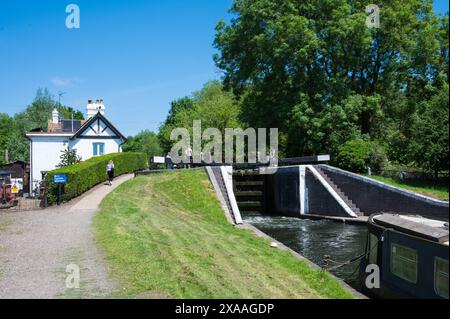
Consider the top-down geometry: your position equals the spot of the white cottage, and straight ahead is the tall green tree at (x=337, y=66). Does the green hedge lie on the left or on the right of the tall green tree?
right

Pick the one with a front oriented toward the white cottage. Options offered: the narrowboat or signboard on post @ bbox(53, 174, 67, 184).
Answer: the narrowboat

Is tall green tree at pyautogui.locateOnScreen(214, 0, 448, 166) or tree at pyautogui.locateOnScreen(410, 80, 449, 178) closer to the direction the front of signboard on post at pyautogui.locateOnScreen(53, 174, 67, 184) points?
the tree

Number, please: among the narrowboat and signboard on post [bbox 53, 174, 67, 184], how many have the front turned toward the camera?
1

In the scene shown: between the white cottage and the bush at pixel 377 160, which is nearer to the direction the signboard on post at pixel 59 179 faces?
the bush

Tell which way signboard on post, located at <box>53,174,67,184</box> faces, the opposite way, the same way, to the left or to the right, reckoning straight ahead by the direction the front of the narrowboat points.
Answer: the opposite way

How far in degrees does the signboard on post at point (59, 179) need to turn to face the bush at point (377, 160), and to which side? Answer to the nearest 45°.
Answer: approximately 90° to its left

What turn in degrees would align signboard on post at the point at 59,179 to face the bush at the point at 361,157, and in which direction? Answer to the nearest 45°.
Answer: approximately 90° to its left

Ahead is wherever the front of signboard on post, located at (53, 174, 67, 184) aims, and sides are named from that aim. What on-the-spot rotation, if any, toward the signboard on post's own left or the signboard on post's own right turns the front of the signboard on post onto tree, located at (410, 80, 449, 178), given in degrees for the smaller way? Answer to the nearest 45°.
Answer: approximately 90° to the signboard on post's own left

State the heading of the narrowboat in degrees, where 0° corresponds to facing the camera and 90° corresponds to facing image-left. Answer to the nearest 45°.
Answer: approximately 135°

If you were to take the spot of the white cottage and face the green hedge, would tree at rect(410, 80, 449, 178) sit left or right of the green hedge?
left
